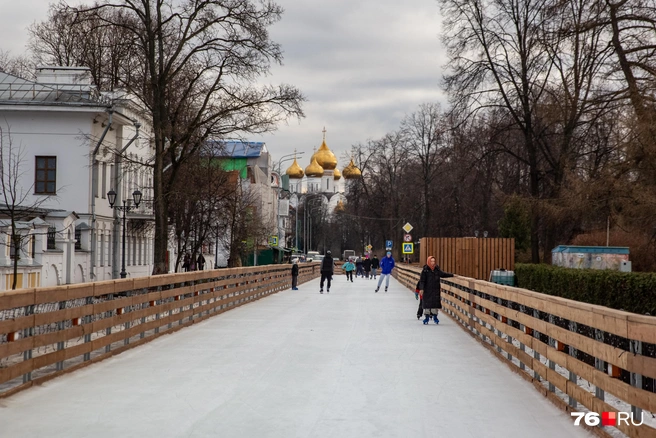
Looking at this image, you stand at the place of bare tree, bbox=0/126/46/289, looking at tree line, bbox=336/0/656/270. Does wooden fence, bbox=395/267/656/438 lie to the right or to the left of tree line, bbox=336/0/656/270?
right

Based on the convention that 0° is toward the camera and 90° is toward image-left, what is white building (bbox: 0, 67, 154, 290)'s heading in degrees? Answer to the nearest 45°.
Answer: approximately 270°

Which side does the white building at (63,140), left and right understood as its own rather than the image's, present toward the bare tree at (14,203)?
right
